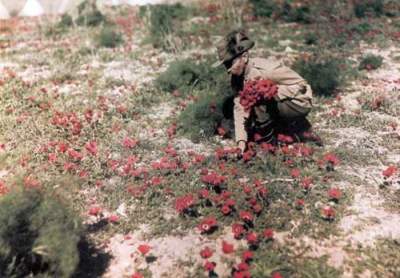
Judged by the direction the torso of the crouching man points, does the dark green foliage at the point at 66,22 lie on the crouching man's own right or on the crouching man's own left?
on the crouching man's own right

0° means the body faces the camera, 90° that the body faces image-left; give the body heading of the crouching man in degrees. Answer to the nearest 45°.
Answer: approximately 90°

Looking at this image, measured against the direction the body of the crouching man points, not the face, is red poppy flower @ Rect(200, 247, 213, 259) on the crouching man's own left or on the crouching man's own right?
on the crouching man's own left

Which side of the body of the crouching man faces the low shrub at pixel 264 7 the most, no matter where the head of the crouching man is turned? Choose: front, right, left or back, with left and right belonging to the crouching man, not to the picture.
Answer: right

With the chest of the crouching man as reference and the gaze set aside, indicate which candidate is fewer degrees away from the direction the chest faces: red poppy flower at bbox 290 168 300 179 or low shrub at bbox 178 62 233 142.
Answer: the low shrub

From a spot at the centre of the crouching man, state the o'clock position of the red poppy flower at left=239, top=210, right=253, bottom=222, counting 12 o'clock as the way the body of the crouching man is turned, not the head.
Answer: The red poppy flower is roughly at 9 o'clock from the crouching man.

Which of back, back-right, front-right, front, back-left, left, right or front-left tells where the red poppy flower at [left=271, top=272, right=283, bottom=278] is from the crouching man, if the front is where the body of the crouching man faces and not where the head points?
left

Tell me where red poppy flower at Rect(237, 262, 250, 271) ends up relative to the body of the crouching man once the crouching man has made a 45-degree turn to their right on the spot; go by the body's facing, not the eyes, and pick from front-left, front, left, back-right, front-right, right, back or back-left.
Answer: back-left

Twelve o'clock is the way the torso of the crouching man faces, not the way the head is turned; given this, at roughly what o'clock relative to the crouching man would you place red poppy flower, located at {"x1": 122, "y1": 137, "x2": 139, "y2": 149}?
The red poppy flower is roughly at 12 o'clock from the crouching man.

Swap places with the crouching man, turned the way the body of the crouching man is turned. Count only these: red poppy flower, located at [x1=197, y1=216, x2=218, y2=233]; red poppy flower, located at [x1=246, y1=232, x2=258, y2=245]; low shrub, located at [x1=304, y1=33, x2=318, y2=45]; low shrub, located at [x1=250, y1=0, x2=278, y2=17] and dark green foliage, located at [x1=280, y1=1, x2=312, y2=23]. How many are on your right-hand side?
3

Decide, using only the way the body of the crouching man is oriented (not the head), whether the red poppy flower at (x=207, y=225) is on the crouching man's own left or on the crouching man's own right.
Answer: on the crouching man's own left

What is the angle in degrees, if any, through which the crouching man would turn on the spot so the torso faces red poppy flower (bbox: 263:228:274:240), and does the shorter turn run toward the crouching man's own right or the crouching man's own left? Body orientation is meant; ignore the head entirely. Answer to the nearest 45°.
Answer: approximately 90° to the crouching man's own left

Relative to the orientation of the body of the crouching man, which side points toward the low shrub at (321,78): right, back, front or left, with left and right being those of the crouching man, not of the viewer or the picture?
right
